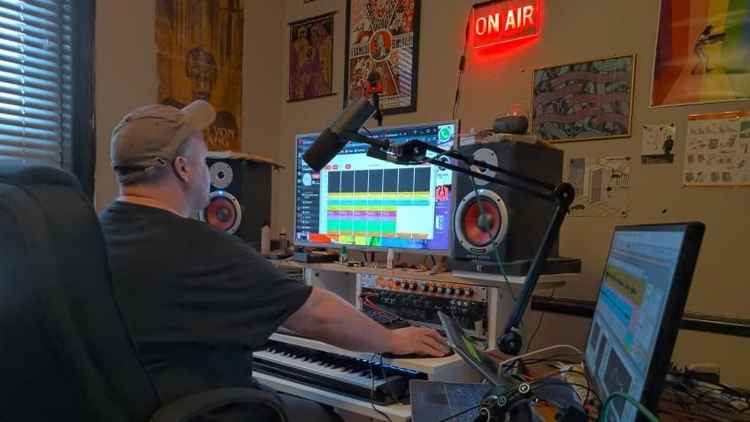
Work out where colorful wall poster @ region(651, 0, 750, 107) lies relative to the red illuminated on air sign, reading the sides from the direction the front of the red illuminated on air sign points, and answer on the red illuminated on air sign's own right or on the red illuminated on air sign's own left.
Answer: on the red illuminated on air sign's own left

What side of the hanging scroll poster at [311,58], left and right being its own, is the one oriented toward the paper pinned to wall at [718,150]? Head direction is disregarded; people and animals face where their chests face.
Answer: left

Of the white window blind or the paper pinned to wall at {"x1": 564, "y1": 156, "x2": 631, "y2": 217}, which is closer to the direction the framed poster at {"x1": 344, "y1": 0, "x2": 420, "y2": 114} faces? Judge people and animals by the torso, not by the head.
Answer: the white window blind

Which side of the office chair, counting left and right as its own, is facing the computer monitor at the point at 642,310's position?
right

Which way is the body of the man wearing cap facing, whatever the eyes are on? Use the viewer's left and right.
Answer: facing away from the viewer and to the right of the viewer

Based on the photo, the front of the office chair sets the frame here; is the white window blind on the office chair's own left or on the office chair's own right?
on the office chair's own left

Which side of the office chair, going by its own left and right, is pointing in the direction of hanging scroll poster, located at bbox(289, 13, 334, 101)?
front

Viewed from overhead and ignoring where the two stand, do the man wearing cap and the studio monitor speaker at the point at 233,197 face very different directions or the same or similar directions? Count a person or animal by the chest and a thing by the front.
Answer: very different directions

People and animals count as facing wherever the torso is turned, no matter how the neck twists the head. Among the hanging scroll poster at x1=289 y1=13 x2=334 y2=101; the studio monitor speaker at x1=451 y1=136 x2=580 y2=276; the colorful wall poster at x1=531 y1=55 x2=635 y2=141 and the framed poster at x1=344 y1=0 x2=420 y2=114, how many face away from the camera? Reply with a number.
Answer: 0

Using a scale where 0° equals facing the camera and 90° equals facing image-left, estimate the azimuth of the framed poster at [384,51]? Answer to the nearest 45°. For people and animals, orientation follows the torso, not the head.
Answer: approximately 45°

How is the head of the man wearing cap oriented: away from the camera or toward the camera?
away from the camera

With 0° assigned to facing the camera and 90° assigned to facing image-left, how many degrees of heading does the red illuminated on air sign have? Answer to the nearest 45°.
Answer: approximately 45°

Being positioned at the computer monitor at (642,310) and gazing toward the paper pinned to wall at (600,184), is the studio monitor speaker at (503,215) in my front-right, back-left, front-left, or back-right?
front-left

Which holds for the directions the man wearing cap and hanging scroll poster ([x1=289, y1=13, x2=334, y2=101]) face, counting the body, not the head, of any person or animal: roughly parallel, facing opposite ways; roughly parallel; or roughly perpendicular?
roughly parallel, facing opposite ways

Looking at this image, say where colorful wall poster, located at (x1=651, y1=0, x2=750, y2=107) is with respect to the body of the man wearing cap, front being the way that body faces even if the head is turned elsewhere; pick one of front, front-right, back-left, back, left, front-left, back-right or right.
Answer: front-right

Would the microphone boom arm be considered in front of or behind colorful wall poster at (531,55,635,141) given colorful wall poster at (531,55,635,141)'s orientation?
in front

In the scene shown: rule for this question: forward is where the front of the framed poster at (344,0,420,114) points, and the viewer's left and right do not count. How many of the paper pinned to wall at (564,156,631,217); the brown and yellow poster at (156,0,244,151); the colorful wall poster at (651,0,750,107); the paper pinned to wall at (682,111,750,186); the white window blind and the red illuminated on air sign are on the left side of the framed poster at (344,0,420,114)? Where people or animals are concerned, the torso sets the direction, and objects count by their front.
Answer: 4

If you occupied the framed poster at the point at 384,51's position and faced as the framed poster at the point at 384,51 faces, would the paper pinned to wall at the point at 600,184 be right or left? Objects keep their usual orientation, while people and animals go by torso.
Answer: on its left

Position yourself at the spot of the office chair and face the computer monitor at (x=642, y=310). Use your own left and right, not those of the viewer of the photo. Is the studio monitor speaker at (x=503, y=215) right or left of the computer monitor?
left
